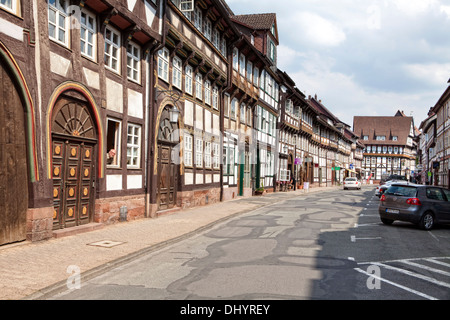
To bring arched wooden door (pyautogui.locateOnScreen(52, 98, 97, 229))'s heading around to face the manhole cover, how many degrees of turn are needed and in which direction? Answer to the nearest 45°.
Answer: approximately 45° to its right

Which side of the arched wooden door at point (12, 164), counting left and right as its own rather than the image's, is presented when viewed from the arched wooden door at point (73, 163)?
left

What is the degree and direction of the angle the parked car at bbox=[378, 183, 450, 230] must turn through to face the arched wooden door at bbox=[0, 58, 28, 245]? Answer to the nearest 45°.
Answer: approximately 180°

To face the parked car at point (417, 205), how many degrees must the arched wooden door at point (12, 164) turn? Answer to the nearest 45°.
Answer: approximately 45° to its left

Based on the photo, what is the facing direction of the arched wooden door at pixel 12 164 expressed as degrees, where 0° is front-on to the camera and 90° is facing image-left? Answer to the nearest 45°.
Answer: approximately 315°

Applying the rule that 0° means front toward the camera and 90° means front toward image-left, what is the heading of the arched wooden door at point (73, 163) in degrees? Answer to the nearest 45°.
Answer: approximately 315°

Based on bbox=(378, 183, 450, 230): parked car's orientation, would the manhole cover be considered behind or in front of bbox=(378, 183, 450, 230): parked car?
behind

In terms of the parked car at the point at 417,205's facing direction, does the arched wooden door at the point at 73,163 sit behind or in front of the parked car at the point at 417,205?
behind

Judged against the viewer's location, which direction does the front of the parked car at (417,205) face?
facing away from the viewer and to the right of the viewer
